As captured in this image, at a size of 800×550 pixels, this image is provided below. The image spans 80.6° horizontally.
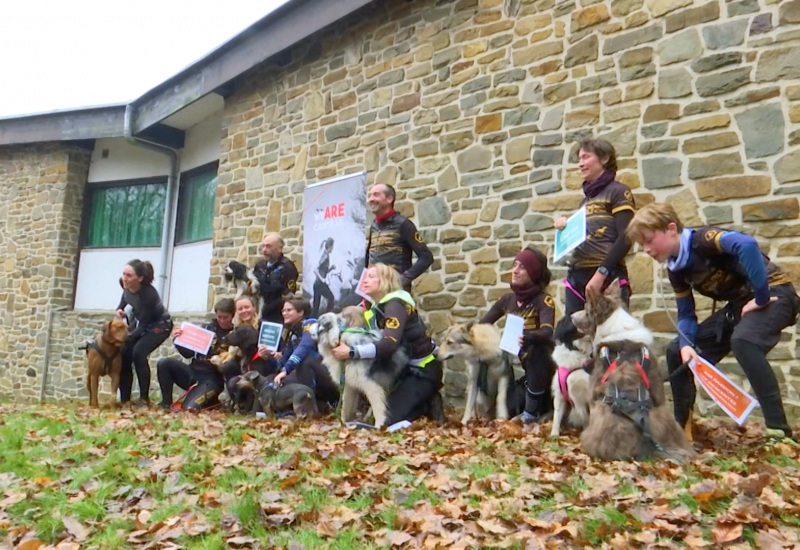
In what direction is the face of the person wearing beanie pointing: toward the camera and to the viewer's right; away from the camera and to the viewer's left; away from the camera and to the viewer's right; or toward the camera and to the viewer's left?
toward the camera and to the viewer's left

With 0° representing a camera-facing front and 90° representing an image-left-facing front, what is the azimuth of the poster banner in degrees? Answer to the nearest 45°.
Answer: approximately 45°

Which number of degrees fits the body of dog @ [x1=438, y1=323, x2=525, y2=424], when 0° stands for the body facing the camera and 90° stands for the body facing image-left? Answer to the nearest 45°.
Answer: approximately 45°

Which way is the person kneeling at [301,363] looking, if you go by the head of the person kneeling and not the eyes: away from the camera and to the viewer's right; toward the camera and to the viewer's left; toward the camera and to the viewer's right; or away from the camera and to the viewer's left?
toward the camera and to the viewer's left

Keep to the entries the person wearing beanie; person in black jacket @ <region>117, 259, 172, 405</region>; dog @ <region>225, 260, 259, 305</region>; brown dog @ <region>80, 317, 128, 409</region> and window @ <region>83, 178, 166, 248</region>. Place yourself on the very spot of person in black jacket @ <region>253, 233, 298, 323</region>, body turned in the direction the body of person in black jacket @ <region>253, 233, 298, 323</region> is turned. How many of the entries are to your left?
1

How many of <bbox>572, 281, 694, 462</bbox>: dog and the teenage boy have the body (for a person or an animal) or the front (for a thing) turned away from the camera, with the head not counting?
1

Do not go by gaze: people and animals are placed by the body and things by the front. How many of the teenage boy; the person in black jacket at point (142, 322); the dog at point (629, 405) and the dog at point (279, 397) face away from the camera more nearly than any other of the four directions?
1

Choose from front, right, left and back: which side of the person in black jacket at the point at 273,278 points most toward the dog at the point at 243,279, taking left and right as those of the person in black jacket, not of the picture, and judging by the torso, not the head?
right

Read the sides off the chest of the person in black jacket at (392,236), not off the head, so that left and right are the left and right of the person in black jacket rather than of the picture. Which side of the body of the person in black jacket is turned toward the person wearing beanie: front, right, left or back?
left

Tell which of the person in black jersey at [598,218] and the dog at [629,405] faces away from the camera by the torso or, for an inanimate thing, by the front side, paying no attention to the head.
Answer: the dog

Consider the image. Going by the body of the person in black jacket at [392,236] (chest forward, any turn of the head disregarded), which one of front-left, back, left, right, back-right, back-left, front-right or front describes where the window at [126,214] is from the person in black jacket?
right
